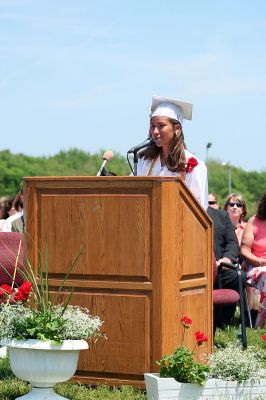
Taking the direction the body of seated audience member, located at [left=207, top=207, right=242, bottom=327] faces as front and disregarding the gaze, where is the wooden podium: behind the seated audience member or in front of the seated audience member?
in front

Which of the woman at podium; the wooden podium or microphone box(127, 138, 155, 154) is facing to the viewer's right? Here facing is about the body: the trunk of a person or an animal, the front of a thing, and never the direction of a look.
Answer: the microphone

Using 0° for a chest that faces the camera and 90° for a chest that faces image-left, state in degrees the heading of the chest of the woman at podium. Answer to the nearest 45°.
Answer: approximately 45°

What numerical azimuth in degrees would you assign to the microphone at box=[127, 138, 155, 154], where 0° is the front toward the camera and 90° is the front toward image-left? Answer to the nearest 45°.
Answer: approximately 270°

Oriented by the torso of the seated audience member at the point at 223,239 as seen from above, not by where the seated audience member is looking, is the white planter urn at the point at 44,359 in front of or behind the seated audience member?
in front
